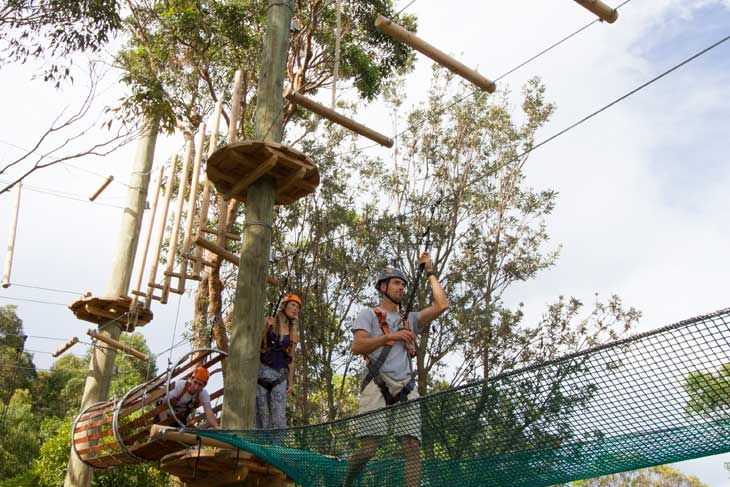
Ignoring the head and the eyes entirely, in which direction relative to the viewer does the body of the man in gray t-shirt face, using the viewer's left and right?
facing the viewer and to the right of the viewer

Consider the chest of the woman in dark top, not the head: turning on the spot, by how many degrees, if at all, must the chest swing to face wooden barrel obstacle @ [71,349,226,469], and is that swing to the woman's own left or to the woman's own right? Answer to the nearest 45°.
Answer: approximately 135° to the woman's own right

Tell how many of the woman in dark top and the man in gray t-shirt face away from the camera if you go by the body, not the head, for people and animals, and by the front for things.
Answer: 0

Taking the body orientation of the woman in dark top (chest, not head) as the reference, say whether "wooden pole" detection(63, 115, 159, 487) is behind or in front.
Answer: behind
